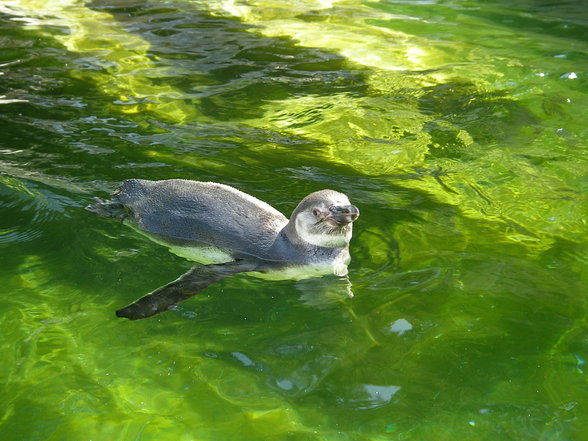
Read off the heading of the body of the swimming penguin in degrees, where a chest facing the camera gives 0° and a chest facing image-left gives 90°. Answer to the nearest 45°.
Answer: approximately 315°
